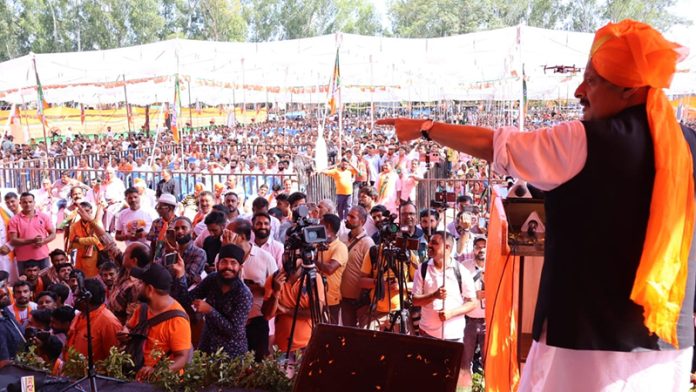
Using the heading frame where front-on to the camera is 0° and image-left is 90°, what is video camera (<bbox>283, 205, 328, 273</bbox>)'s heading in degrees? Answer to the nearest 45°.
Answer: approximately 315°

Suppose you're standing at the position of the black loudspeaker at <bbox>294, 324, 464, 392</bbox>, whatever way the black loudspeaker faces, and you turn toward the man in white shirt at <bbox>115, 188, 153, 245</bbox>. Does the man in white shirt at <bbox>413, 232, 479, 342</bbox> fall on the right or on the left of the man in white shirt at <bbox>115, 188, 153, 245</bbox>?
right

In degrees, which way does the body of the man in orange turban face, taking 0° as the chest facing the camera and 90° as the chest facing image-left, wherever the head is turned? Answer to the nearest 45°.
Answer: approximately 135°

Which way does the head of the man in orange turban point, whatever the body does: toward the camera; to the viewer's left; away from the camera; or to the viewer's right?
to the viewer's left
